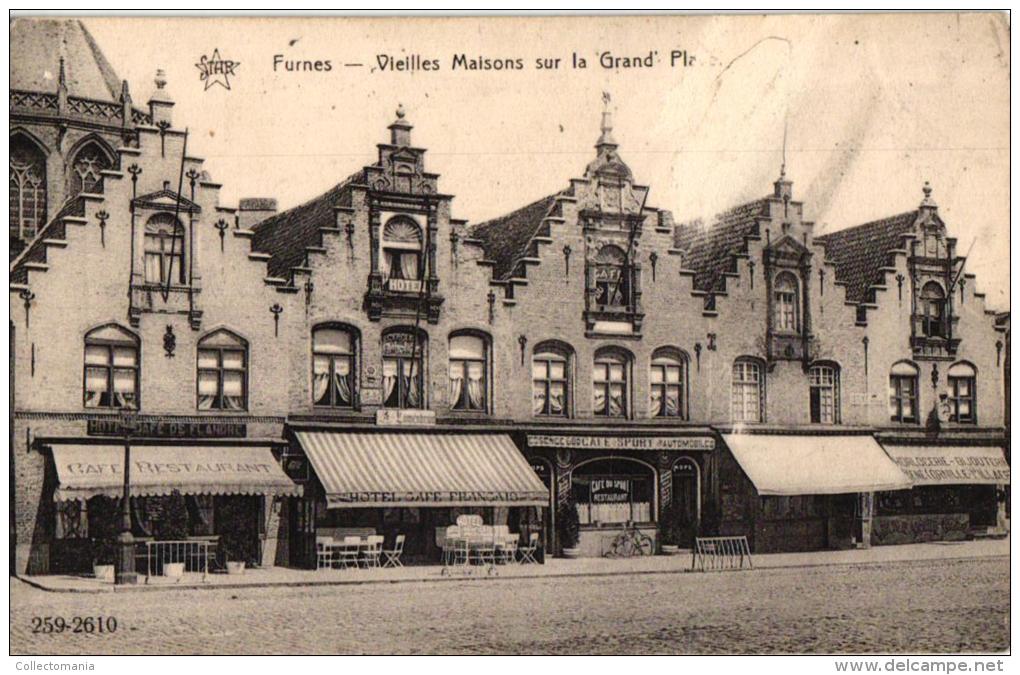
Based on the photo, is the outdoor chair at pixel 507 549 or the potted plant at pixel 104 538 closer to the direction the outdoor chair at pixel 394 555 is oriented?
the potted plant

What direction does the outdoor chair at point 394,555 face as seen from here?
to the viewer's left

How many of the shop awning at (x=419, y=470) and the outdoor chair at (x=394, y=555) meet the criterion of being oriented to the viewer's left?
1

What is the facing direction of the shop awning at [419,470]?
toward the camera
